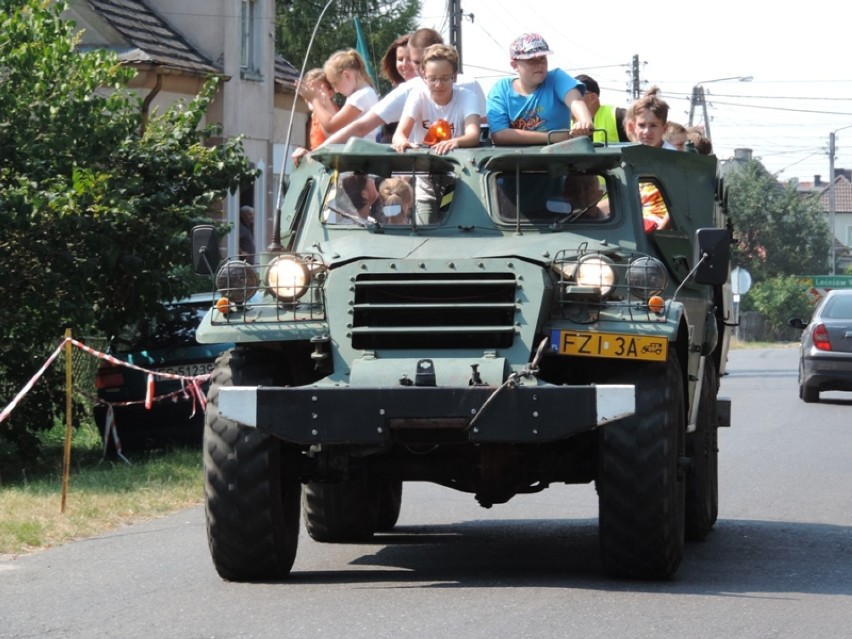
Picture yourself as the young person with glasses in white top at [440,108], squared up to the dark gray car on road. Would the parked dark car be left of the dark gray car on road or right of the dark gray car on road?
left

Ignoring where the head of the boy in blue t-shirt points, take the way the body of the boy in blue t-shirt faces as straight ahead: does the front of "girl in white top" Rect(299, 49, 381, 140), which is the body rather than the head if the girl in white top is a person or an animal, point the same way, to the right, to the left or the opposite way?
to the right

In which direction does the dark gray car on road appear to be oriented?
away from the camera

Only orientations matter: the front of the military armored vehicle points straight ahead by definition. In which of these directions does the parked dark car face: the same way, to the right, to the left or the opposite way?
the opposite way

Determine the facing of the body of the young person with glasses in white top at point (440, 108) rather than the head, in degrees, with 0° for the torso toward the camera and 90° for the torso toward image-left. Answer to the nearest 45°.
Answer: approximately 0°

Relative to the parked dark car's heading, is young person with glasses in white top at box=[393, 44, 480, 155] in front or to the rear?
to the rear

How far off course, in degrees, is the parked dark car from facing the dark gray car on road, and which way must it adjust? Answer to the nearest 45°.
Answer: approximately 45° to its right

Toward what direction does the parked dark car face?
away from the camera

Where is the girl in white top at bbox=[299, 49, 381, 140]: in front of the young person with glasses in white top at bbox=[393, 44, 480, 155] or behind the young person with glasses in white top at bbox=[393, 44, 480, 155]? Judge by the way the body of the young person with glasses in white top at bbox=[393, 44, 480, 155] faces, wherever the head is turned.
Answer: behind

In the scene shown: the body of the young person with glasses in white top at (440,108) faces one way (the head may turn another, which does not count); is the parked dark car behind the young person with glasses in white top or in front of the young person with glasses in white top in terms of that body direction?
behind

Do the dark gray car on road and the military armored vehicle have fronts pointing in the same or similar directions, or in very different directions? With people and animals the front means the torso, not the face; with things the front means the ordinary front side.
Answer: very different directions

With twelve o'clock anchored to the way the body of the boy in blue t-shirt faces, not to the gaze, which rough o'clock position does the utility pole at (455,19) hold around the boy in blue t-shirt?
The utility pole is roughly at 6 o'clock from the boy in blue t-shirt.

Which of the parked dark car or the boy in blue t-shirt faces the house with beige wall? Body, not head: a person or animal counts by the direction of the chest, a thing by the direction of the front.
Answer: the parked dark car
